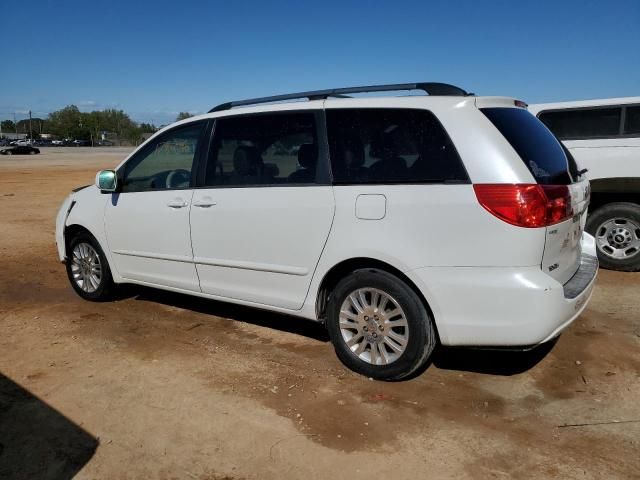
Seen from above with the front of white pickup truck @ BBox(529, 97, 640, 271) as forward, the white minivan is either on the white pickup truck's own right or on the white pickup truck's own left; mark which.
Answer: on the white pickup truck's own right

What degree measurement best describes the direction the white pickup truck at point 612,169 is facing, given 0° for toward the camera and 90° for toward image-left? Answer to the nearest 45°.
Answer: approximately 270°

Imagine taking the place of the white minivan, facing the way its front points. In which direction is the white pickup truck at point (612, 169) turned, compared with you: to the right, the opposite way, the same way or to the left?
the opposite way

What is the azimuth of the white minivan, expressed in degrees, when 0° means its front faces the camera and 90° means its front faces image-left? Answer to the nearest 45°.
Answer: approximately 135°

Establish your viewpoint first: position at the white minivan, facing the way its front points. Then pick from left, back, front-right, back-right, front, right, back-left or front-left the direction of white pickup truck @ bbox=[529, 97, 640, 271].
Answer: right
